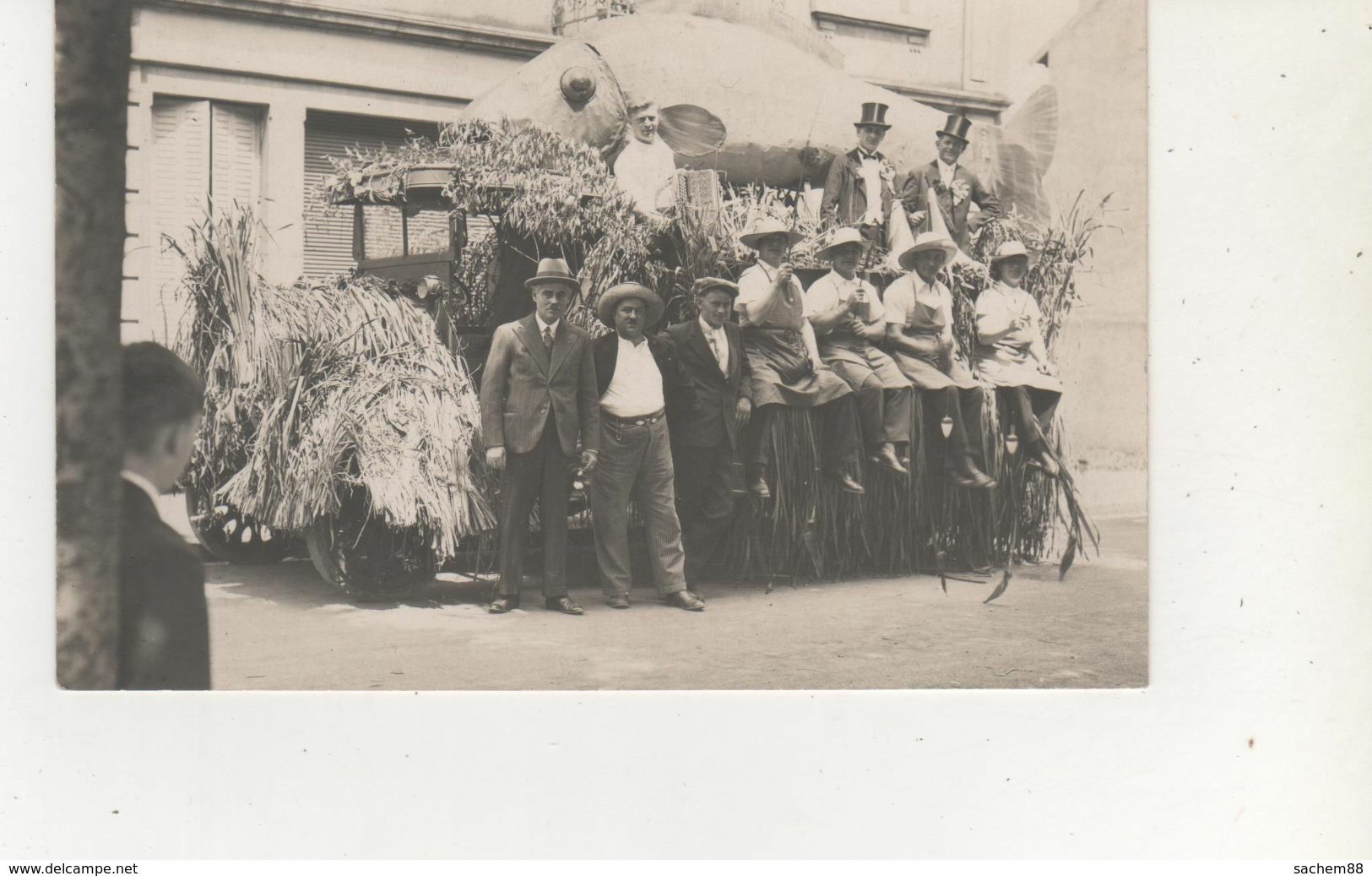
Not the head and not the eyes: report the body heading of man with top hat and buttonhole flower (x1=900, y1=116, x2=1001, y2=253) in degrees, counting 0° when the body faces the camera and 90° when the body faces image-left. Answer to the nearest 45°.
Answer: approximately 0°
